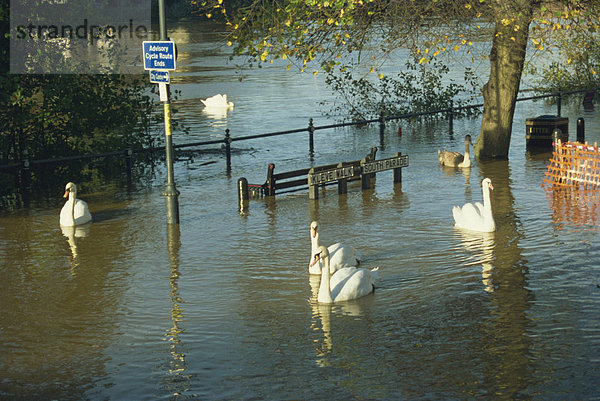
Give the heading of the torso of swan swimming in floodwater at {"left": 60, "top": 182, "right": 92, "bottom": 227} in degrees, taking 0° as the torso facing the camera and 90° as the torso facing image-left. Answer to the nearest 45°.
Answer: approximately 45°

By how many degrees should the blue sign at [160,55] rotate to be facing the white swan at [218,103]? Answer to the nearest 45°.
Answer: approximately 180°

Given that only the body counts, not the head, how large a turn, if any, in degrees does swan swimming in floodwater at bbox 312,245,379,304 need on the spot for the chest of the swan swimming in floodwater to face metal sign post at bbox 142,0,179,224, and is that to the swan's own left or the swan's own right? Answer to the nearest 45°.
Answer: approximately 90° to the swan's own right

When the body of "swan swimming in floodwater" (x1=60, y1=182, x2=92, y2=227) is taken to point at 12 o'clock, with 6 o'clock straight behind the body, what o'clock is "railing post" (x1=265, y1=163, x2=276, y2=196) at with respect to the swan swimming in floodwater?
The railing post is roughly at 7 o'clock from the swan swimming in floodwater.

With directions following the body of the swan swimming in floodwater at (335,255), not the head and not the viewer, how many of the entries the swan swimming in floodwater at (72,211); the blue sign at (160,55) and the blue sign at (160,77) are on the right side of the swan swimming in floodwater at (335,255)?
3

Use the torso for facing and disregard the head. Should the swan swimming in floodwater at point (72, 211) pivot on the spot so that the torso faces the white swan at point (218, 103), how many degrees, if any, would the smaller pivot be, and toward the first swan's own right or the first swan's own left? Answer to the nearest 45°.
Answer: approximately 135° to the first swan's own right

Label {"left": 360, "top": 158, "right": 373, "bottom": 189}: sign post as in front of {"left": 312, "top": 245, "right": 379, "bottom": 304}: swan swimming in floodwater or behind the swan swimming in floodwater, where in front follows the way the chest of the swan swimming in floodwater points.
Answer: behind

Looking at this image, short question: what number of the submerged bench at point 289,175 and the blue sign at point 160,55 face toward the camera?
1

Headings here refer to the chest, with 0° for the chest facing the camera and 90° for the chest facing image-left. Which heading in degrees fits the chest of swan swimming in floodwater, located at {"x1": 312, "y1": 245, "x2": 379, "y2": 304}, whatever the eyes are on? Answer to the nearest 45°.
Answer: approximately 45°

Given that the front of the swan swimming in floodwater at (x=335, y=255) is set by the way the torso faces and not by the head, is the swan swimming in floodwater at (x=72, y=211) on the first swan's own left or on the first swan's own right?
on the first swan's own right

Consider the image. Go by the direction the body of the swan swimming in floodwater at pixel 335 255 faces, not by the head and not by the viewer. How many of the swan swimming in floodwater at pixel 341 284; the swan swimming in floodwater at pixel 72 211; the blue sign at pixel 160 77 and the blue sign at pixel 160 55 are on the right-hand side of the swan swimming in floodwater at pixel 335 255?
3

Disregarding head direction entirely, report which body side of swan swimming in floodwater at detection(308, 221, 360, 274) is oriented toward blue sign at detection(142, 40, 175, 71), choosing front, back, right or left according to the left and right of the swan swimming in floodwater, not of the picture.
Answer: right
